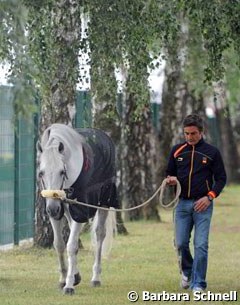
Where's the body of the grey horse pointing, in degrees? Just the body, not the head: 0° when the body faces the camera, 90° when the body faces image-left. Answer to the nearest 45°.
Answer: approximately 45°

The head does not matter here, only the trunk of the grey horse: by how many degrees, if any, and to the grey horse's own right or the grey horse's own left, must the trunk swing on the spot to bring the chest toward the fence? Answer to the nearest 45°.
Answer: approximately 135° to the grey horse's own right

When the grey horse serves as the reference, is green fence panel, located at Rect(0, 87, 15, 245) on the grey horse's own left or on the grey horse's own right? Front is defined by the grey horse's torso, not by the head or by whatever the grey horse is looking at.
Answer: on the grey horse's own right

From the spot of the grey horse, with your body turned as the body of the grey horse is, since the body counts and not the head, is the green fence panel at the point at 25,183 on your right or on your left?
on your right

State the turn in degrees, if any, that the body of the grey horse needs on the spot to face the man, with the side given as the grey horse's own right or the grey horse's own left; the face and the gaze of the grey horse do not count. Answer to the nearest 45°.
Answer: approximately 135° to the grey horse's own left

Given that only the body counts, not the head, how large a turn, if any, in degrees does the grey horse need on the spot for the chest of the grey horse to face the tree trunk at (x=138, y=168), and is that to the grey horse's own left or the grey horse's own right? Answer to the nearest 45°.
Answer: approximately 135° to the grey horse's own right
